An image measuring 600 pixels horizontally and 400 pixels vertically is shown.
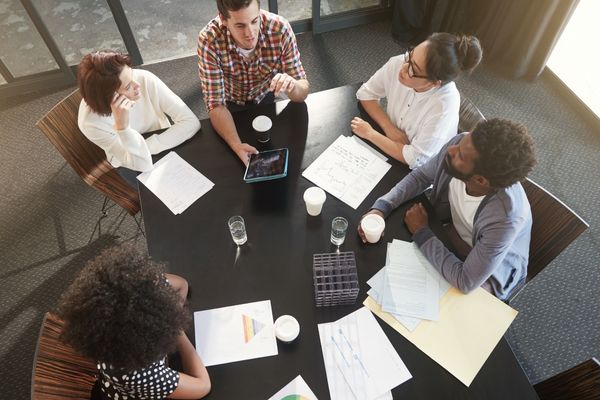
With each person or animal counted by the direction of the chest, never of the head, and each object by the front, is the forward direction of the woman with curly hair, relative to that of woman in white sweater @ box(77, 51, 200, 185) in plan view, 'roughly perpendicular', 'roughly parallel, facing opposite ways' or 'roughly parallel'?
roughly perpendicular

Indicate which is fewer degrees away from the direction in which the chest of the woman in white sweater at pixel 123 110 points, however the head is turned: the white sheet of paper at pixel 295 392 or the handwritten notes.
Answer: the handwritten notes

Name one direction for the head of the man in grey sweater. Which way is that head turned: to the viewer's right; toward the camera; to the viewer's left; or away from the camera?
to the viewer's left

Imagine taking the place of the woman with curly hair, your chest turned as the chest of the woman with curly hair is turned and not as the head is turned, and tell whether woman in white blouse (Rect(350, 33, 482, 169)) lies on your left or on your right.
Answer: on your right

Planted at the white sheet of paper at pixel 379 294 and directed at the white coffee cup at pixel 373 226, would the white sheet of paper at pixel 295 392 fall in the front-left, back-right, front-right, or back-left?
back-left

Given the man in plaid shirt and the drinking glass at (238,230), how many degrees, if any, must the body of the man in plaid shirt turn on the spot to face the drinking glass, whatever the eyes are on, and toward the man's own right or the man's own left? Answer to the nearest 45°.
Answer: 0° — they already face it

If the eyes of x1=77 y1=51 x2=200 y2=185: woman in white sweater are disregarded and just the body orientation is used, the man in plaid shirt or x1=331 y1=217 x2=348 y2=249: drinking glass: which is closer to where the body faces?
the drinking glass

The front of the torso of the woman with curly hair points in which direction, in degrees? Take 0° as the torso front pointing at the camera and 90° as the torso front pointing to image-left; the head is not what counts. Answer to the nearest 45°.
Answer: approximately 225°

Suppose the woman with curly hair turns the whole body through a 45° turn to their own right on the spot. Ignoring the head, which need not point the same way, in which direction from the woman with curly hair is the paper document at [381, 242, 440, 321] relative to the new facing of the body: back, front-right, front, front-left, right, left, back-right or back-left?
front-right

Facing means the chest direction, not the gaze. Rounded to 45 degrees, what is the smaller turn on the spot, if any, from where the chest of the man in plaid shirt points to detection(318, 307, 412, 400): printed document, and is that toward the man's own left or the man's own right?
0° — they already face it

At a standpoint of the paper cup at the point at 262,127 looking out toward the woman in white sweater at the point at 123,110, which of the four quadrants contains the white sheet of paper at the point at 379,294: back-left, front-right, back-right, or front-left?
back-left

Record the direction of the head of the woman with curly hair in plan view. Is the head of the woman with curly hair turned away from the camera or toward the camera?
away from the camera

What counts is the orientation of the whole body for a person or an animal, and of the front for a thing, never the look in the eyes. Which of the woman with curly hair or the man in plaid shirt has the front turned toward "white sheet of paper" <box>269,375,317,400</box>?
the man in plaid shirt
